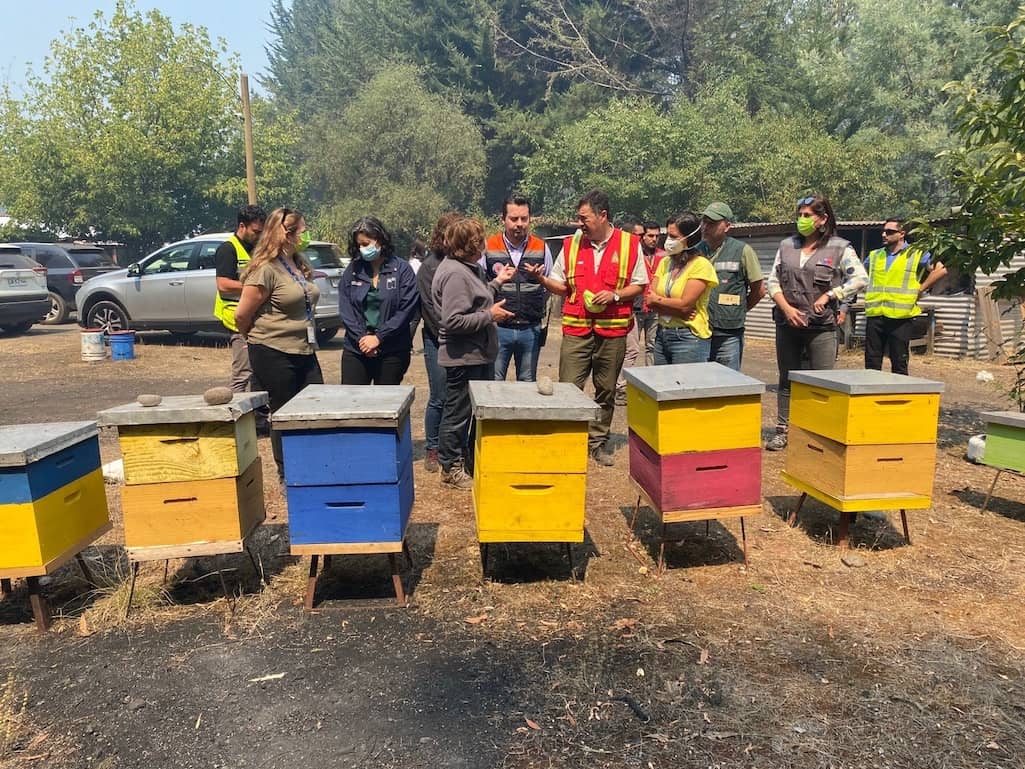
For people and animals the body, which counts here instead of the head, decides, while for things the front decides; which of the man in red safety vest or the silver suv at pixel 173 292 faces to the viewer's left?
the silver suv

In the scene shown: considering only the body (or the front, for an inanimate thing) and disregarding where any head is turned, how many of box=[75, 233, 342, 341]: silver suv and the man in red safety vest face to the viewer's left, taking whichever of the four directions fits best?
1

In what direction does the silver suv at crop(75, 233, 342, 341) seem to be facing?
to the viewer's left

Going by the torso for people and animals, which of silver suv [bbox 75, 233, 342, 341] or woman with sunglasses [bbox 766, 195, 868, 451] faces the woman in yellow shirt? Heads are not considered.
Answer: the woman with sunglasses

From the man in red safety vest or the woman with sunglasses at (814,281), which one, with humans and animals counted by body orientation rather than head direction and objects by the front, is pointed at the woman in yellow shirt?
the woman with sunglasses

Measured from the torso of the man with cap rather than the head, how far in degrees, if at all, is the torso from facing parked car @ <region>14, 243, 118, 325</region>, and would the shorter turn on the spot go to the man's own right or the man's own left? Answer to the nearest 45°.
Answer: approximately 90° to the man's own right

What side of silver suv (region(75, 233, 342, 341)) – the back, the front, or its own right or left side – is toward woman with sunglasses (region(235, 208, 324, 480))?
left

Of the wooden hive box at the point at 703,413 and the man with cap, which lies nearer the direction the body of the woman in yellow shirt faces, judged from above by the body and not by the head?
the wooden hive box

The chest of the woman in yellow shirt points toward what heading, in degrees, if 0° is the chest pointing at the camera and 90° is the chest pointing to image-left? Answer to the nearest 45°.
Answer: approximately 45°
